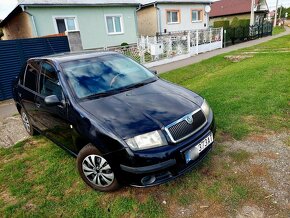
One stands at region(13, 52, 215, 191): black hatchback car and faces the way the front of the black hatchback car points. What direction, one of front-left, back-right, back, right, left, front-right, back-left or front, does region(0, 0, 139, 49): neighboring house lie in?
back-left

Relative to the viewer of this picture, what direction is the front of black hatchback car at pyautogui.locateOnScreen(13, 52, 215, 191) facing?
facing the viewer and to the right of the viewer

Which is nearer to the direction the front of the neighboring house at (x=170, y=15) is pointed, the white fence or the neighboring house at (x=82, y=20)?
the white fence

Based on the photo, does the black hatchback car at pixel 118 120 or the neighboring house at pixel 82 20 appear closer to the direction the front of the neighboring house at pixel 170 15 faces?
the black hatchback car

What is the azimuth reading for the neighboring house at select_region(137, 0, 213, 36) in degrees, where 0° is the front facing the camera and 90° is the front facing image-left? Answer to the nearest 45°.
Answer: approximately 315°

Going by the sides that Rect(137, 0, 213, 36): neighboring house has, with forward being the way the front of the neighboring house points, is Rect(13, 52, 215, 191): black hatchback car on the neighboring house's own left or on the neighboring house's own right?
on the neighboring house's own right

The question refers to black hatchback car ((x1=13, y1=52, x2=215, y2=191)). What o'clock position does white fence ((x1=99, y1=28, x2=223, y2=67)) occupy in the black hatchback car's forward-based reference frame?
The white fence is roughly at 8 o'clock from the black hatchback car.

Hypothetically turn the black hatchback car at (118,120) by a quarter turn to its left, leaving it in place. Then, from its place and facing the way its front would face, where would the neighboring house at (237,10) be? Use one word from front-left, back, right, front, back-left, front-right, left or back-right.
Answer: front

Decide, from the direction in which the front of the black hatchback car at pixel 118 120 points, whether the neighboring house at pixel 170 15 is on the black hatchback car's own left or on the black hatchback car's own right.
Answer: on the black hatchback car's own left

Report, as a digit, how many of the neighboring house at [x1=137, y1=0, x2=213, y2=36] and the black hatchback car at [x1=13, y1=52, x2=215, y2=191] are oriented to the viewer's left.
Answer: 0
